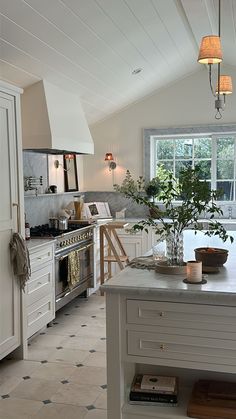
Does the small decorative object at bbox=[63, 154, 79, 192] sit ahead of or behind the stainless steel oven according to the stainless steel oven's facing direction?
behind

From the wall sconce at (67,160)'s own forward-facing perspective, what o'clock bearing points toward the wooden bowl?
The wooden bowl is roughly at 1 o'clock from the wall sconce.

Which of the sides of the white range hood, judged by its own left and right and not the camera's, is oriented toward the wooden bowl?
front

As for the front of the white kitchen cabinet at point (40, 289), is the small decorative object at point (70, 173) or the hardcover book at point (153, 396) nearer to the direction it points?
the hardcover book

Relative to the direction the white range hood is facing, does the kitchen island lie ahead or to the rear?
ahead

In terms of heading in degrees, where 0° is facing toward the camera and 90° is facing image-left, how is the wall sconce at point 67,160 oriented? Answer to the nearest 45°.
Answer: approximately 315°

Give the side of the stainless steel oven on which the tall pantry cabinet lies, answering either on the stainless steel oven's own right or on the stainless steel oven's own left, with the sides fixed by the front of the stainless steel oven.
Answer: on the stainless steel oven's own right

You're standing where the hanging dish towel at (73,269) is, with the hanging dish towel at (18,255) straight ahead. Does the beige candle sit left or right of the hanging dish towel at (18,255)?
left

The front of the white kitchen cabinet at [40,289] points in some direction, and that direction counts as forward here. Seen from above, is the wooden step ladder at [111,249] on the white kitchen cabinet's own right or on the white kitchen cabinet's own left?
on the white kitchen cabinet's own left
